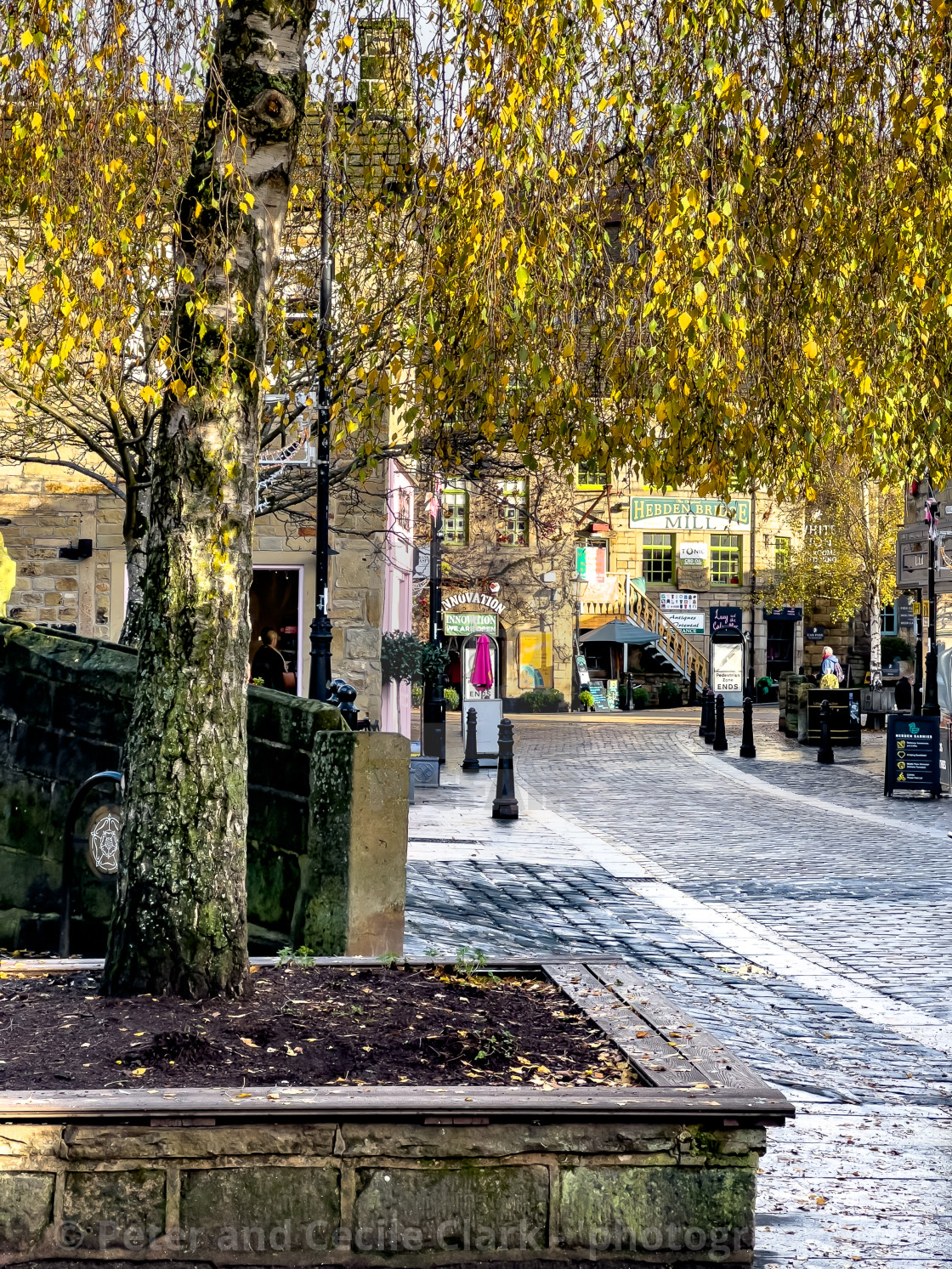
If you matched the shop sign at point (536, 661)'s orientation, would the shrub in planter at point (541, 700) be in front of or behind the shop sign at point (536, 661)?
in front

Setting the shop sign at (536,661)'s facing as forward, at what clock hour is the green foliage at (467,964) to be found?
The green foliage is roughly at 12 o'clock from the shop sign.

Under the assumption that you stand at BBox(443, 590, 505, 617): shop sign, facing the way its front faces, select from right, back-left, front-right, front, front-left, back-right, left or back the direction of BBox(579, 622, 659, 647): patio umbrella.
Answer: left

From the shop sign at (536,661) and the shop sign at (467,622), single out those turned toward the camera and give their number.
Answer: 2

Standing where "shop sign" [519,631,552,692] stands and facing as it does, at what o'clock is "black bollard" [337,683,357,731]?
The black bollard is roughly at 12 o'clock from the shop sign.

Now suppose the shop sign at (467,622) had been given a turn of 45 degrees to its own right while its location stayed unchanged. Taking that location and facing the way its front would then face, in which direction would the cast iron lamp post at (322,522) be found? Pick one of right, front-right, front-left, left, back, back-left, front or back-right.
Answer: front-left

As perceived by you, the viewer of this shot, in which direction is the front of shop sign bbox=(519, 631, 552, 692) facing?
facing the viewer

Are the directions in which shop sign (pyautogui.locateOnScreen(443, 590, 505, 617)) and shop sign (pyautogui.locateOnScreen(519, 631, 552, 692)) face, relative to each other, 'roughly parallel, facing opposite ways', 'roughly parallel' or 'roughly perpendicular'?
roughly parallel

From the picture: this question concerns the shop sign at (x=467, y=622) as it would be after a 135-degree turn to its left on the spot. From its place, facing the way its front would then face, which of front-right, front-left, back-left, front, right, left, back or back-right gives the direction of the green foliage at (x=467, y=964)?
back-right

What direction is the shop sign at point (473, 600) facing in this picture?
toward the camera

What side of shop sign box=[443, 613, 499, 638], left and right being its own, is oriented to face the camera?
front

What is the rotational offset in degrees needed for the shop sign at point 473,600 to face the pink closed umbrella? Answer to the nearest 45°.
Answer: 0° — it already faces it

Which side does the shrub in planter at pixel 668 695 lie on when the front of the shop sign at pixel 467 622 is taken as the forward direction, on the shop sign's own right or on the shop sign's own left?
on the shop sign's own left

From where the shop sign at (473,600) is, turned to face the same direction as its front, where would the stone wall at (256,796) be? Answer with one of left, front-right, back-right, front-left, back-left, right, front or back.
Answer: front

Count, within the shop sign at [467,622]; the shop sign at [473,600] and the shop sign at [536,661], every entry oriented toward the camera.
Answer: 3
